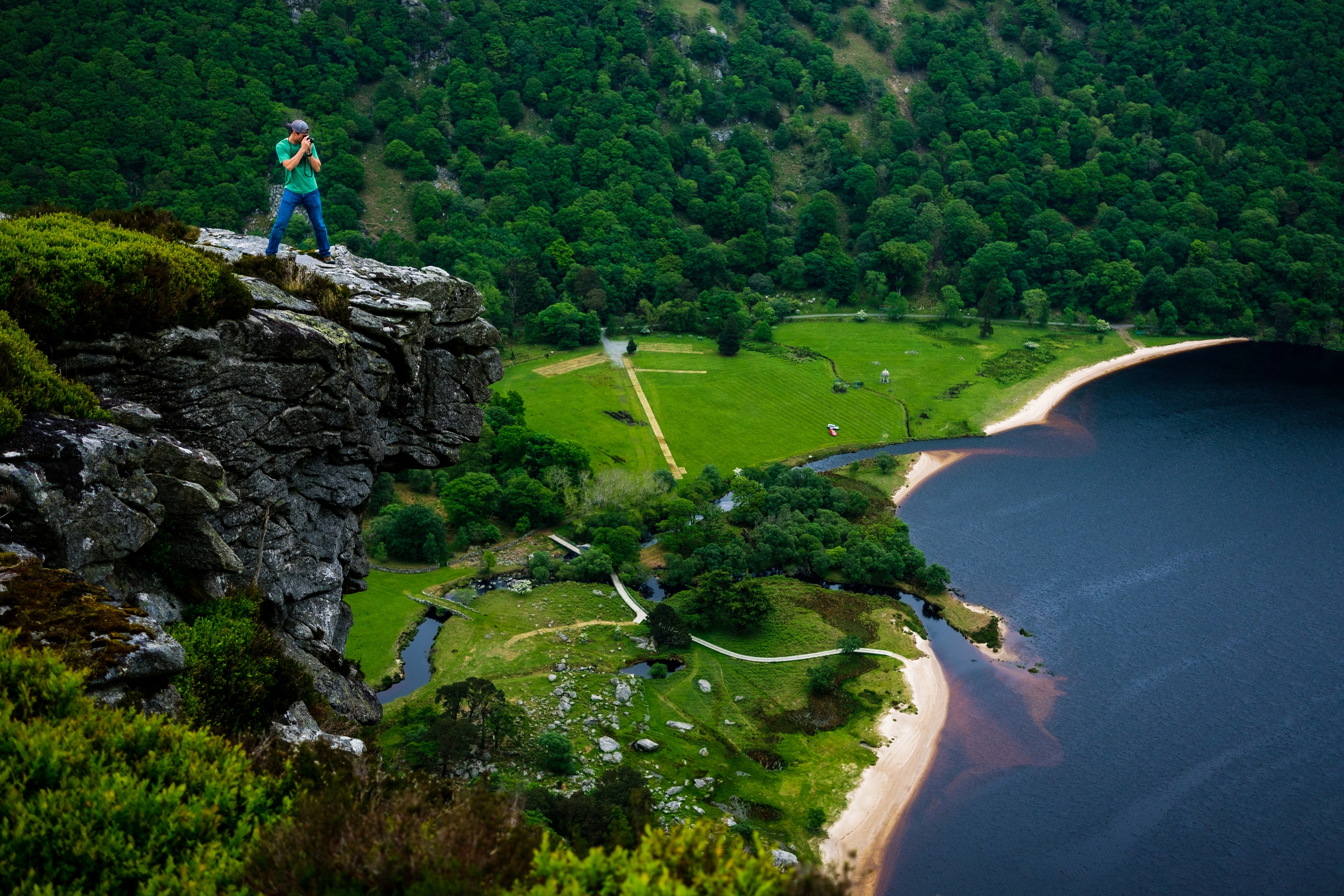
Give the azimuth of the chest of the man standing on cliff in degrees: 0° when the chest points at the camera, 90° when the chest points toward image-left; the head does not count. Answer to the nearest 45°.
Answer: approximately 315°

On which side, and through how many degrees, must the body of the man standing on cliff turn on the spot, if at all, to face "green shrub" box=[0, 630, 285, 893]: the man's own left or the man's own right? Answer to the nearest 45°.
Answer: approximately 45° to the man's own right

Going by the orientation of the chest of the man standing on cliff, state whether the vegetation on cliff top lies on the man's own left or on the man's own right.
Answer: on the man's own right

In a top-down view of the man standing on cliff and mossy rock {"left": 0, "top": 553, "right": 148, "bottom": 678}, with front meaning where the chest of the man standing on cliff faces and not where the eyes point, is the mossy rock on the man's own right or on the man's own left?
on the man's own right

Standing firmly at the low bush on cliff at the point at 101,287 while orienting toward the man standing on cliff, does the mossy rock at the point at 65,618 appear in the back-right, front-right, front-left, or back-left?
back-right
